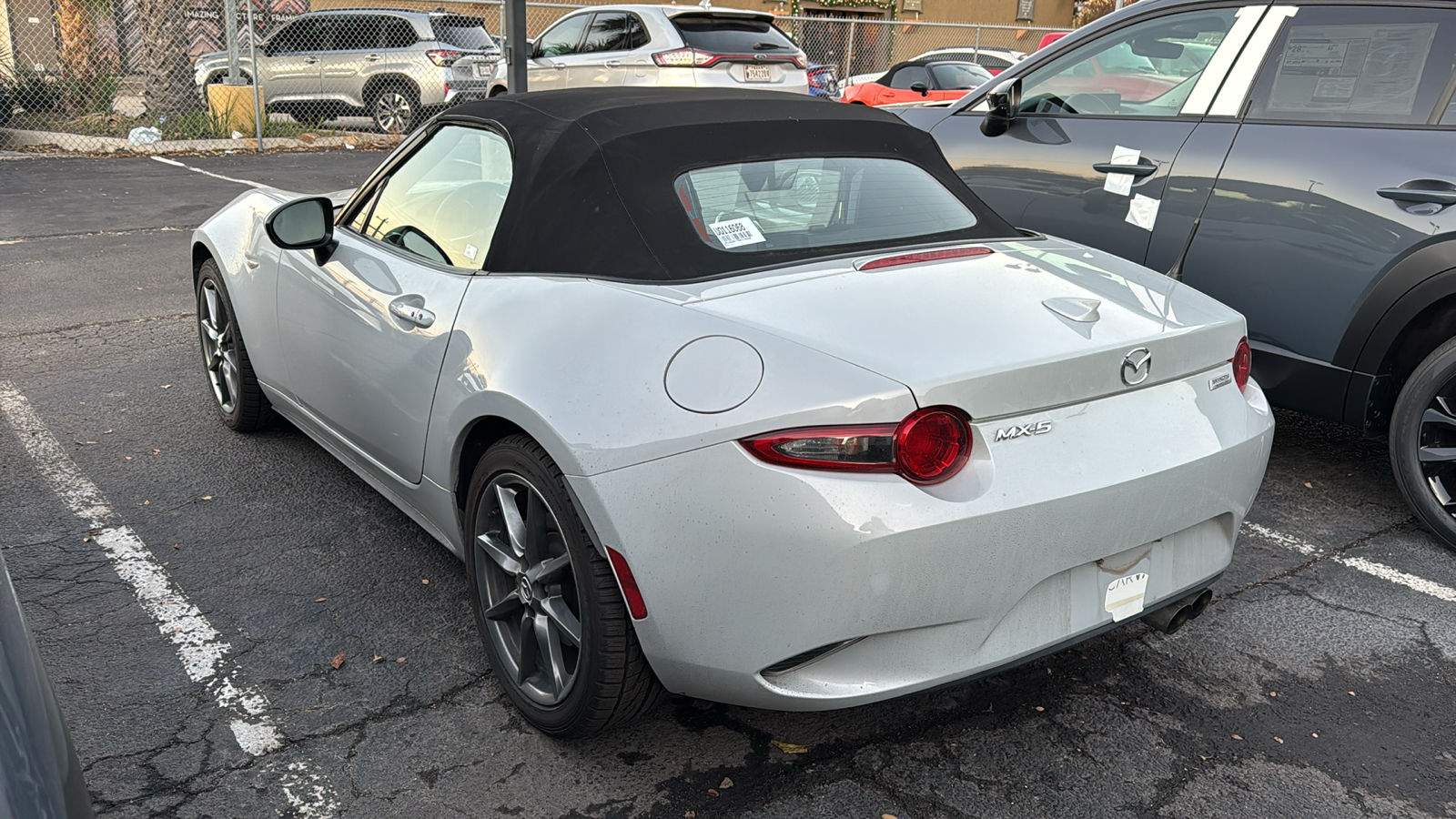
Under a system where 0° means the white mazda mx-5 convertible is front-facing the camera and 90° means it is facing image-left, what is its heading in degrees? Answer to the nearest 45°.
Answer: approximately 135°

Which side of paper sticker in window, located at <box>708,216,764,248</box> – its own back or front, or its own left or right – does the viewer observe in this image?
front

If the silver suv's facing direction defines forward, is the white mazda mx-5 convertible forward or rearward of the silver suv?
rearward

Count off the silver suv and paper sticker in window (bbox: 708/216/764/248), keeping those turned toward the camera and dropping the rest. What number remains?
1

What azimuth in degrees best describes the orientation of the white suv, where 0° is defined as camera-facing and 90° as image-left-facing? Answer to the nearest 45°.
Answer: approximately 135°

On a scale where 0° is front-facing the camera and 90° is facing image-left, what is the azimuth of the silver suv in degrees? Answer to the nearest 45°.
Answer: approximately 135°

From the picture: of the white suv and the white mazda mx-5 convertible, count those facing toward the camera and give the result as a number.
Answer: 0

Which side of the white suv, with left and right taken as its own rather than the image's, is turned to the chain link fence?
front

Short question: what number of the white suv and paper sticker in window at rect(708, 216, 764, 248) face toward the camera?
1

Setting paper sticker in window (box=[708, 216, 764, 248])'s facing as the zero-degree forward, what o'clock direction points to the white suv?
The white suv is roughly at 6 o'clock from the paper sticker in window.

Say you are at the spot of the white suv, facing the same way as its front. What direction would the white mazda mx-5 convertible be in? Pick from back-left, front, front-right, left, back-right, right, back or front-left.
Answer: back-left
